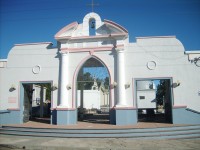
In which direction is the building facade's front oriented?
toward the camera
